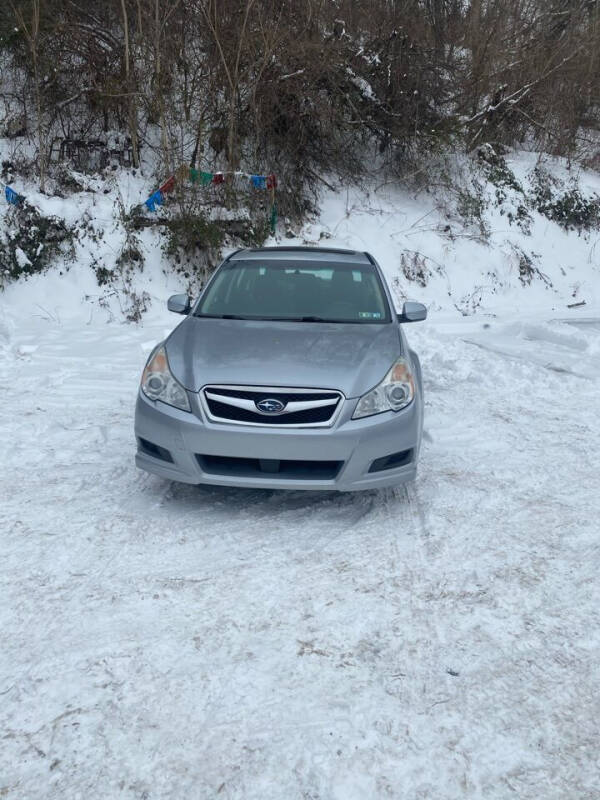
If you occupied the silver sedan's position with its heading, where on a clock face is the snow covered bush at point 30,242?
The snow covered bush is roughly at 5 o'clock from the silver sedan.

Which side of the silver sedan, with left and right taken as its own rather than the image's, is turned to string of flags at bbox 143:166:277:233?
back

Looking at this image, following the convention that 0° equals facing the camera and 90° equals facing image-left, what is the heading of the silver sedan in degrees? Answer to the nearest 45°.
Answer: approximately 0°
